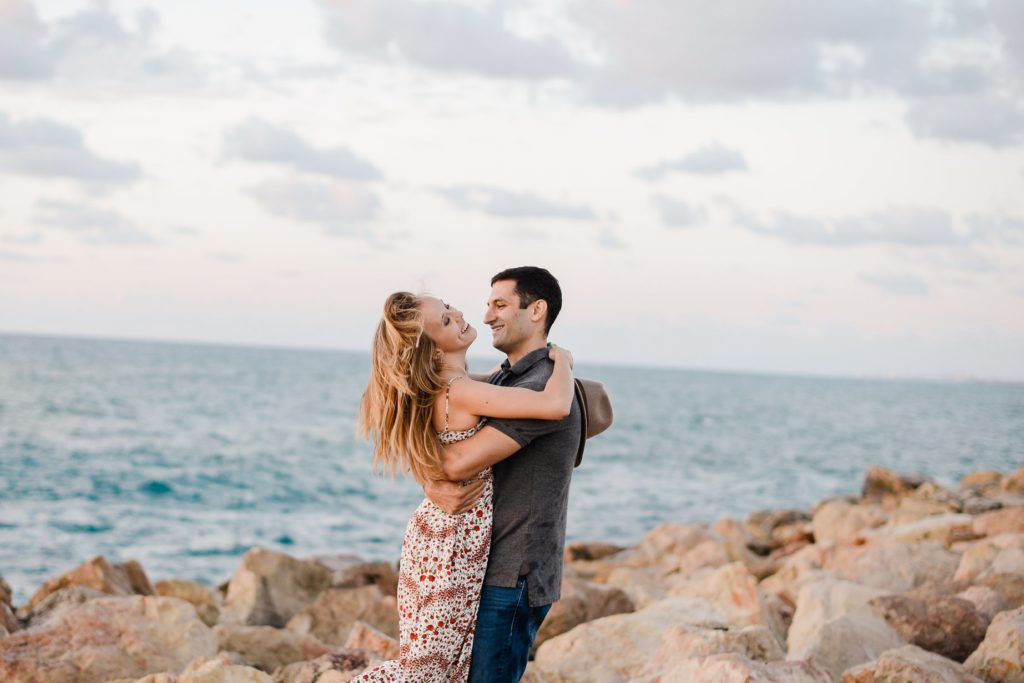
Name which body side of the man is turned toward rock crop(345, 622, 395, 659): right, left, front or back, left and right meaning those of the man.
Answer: right

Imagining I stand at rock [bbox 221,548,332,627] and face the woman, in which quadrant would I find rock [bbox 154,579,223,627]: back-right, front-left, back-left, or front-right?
back-right

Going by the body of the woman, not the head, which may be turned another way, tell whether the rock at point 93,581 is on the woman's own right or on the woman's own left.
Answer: on the woman's own left

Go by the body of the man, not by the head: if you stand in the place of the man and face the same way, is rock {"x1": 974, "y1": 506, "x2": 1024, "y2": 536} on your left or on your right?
on your right

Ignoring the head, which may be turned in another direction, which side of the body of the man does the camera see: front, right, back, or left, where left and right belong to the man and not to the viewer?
left

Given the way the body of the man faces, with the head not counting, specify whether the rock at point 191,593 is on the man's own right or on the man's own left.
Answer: on the man's own right

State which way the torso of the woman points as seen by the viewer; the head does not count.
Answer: to the viewer's right

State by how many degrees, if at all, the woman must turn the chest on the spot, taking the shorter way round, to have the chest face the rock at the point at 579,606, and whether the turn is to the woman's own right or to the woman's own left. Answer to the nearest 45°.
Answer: approximately 90° to the woman's own left

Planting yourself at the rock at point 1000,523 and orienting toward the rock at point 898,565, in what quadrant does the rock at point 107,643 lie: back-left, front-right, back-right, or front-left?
front-right

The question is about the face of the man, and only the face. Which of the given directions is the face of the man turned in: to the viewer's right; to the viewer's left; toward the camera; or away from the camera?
to the viewer's left

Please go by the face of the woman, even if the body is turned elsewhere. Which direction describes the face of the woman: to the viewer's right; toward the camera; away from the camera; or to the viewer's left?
to the viewer's right
